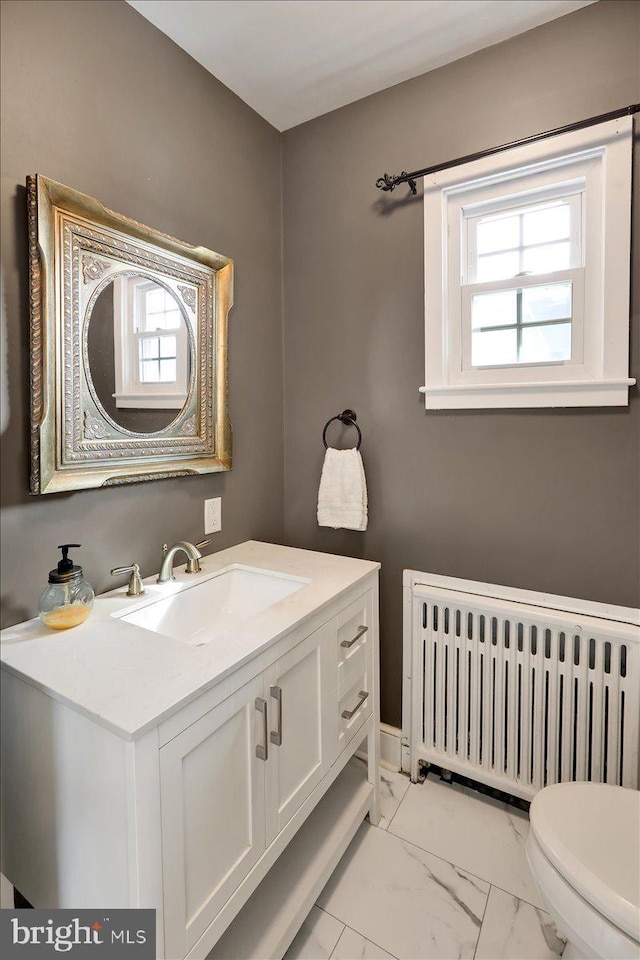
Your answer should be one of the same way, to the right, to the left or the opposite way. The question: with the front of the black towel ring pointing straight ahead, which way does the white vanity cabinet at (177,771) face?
to the left

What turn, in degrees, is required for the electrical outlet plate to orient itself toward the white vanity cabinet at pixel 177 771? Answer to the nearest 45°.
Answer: approximately 45° to its right

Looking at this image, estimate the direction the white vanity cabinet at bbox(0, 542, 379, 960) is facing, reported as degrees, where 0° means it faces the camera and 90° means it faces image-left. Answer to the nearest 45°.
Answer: approximately 315°

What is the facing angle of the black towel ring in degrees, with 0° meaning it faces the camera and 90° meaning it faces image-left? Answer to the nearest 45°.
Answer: approximately 45°

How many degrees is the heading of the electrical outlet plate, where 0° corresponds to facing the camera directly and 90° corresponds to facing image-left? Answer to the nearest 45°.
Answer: approximately 315°

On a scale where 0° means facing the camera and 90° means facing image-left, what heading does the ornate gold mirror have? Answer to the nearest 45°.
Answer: approximately 315°

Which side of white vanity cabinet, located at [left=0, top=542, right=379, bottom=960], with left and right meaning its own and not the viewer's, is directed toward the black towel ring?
left

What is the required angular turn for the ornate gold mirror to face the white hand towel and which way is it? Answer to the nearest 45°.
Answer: approximately 45° to its left

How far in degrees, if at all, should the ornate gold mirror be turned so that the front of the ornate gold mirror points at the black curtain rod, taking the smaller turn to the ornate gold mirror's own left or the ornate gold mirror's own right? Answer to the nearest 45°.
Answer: approximately 45° to the ornate gold mirror's own left
